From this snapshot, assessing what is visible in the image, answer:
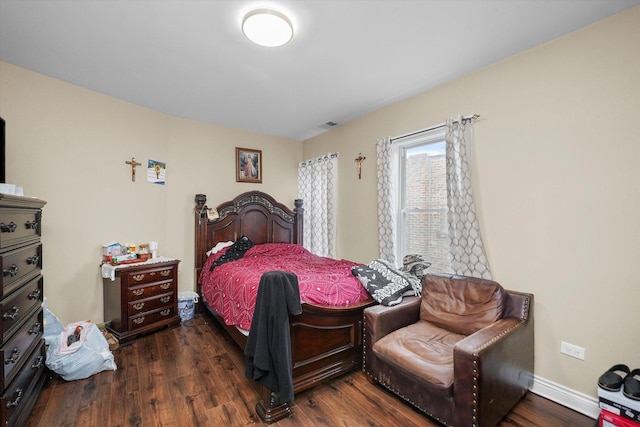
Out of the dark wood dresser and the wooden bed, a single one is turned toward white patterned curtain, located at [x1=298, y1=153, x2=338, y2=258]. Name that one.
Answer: the dark wood dresser

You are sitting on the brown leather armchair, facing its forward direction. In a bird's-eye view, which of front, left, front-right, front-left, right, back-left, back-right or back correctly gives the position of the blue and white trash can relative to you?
front-right

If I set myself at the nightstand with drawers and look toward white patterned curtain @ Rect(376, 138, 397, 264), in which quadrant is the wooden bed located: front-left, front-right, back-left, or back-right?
front-right

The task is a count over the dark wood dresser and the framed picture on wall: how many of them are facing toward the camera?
1

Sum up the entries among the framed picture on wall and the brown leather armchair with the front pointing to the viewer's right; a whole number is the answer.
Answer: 0

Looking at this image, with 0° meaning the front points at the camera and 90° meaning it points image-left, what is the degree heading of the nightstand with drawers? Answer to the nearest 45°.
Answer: approximately 315°

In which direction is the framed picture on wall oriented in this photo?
toward the camera

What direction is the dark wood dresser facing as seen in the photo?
to the viewer's right

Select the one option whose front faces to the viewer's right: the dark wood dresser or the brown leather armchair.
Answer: the dark wood dresser
